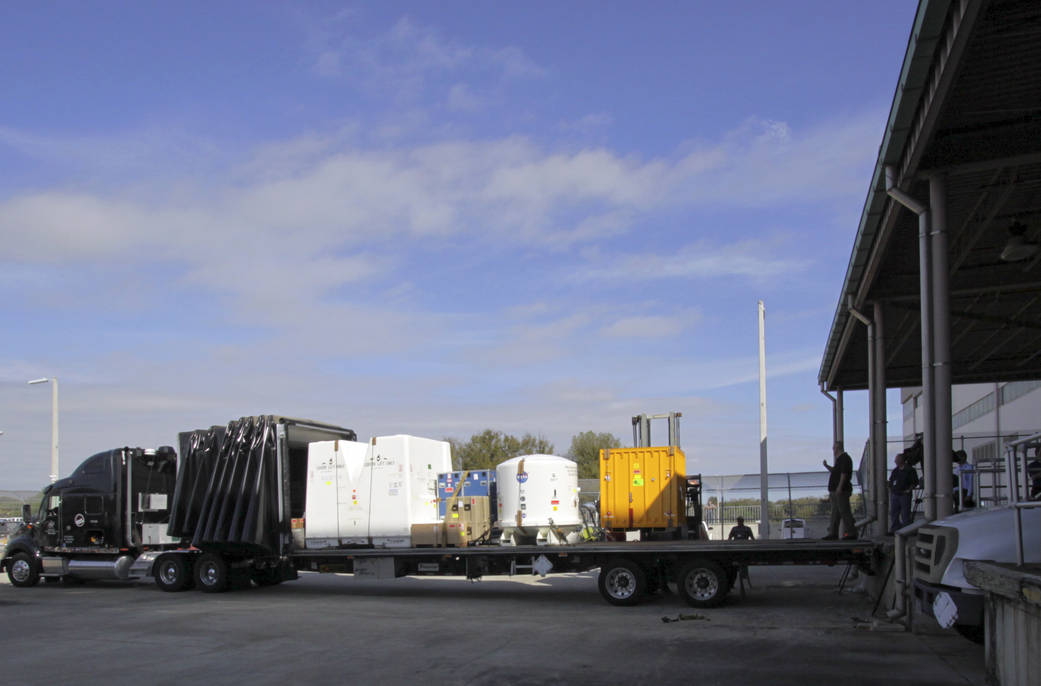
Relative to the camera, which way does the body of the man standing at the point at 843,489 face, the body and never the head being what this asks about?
to the viewer's left

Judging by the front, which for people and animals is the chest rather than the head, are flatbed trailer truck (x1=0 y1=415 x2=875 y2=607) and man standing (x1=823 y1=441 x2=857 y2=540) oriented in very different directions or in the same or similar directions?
same or similar directions

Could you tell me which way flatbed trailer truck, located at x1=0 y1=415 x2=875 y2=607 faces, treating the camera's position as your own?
facing to the left of the viewer

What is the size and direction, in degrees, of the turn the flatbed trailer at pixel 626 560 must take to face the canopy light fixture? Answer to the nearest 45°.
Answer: approximately 135° to its left

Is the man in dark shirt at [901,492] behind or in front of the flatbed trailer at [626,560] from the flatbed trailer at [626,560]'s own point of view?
behind

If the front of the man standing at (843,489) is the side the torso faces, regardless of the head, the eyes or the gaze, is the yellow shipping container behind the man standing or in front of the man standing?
in front

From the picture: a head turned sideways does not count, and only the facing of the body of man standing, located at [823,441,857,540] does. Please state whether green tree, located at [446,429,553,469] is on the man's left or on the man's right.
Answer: on the man's right

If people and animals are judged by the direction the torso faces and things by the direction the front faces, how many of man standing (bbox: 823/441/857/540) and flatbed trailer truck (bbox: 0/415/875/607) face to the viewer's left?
2

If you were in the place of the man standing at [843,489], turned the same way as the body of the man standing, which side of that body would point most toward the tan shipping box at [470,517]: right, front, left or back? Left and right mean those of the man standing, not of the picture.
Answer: front

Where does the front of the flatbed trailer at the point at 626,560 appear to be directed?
to the viewer's left
